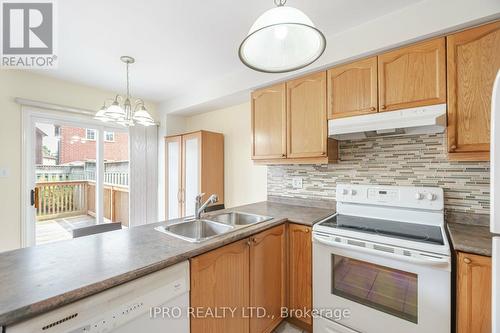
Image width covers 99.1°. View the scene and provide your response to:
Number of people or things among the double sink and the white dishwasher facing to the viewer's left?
0

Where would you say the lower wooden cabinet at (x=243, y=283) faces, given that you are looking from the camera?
facing the viewer and to the right of the viewer

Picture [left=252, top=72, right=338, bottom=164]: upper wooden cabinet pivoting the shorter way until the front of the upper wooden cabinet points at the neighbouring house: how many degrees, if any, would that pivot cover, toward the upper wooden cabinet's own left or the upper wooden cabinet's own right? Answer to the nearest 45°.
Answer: approximately 45° to the upper wooden cabinet's own right

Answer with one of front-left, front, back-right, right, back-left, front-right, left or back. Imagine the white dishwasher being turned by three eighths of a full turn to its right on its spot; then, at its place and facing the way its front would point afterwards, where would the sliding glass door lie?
right

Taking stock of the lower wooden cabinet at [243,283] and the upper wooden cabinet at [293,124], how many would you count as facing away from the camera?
0

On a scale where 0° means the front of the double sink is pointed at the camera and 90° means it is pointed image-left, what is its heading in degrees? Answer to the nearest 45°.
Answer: approximately 315°

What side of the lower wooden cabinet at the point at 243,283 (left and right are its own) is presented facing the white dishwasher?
right

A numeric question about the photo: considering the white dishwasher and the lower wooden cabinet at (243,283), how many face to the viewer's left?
0

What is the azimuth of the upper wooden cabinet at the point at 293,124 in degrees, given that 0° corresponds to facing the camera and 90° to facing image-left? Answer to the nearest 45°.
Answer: approximately 45°

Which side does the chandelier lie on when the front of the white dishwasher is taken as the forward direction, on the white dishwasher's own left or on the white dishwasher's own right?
on the white dishwasher's own left
